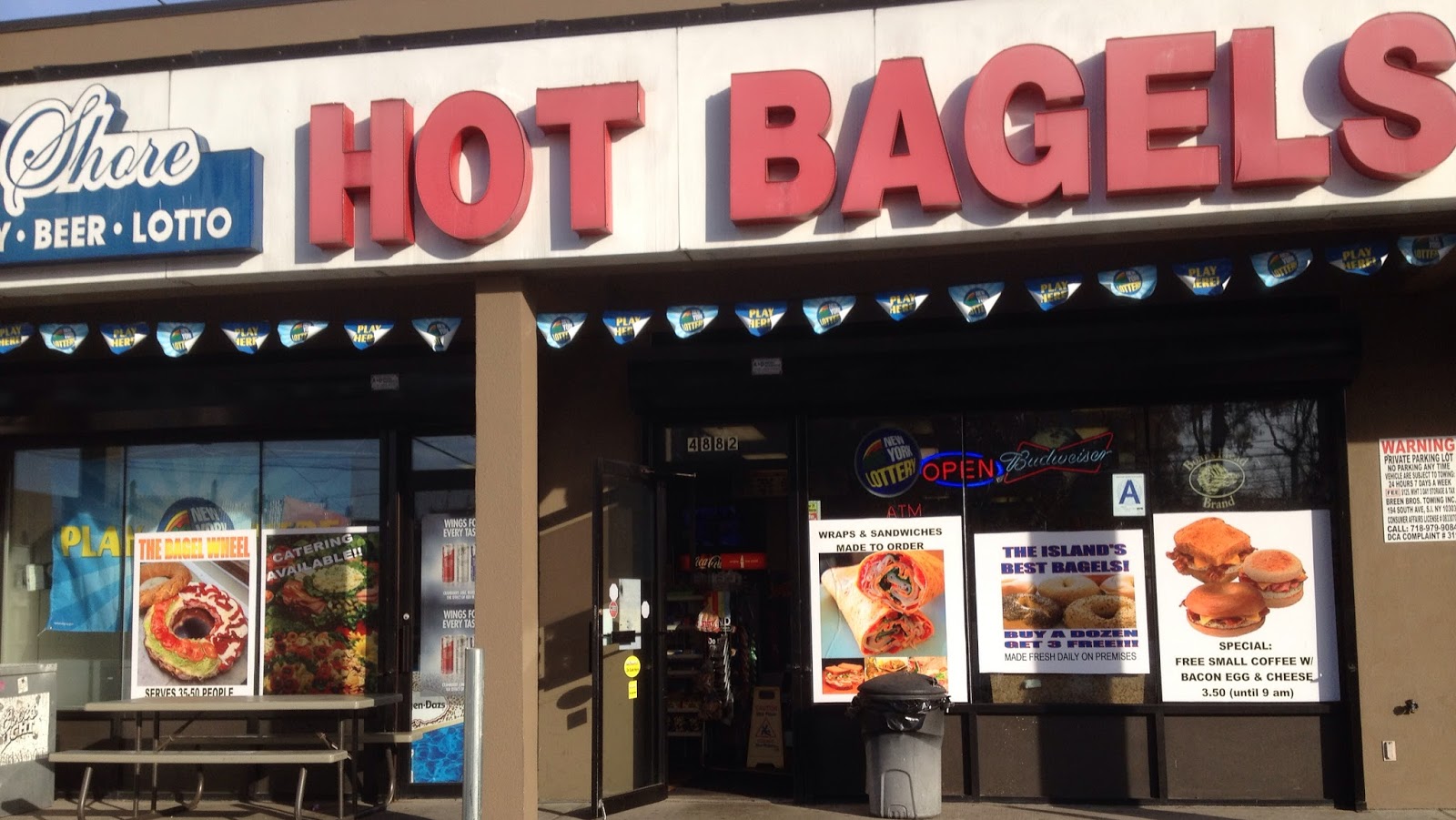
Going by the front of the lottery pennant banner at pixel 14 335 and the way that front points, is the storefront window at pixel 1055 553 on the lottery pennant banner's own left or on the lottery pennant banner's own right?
on the lottery pennant banner's own left

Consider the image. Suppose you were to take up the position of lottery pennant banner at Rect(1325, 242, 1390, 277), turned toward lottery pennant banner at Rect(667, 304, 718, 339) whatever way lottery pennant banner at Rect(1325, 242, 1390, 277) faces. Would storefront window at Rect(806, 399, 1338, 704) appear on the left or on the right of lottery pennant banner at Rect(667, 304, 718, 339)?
right

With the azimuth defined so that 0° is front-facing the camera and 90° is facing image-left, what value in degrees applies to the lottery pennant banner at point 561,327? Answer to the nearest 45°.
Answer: approximately 0°

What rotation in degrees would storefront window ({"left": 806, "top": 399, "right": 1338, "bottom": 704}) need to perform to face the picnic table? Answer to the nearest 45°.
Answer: approximately 90° to its right

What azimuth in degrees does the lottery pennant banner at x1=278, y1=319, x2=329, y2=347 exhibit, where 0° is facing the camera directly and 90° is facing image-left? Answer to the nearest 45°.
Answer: approximately 0°

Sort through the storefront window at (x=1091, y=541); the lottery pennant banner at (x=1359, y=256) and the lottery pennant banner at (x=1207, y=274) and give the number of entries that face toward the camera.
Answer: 3
